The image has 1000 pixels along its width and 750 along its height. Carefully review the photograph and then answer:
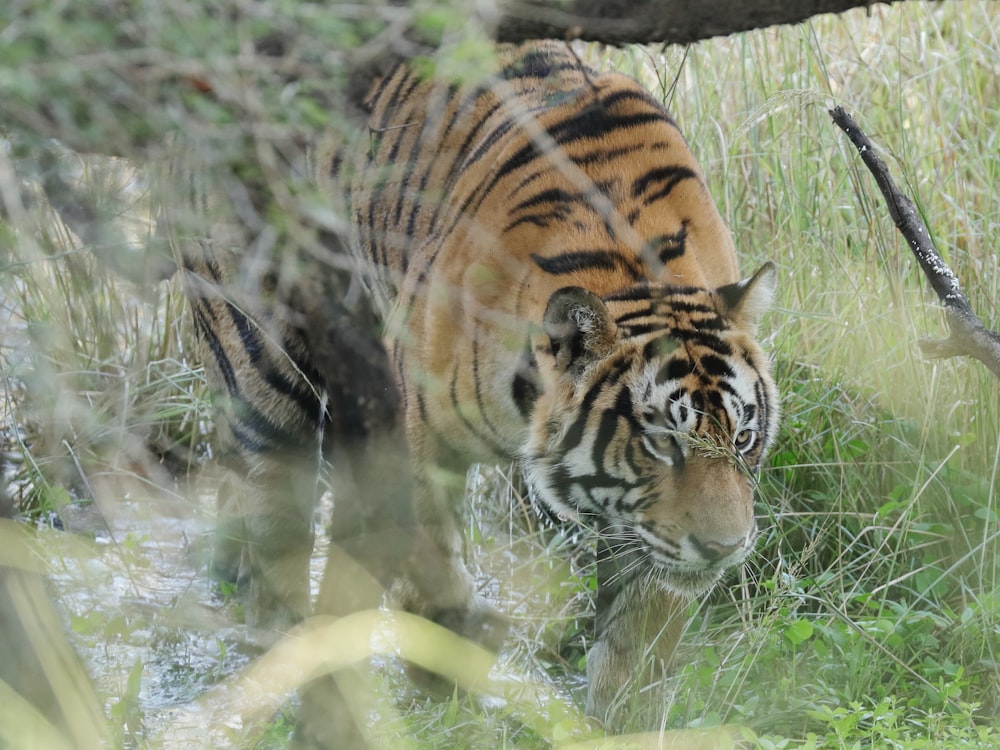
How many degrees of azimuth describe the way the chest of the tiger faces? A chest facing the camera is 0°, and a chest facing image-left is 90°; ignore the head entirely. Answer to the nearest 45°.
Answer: approximately 315°

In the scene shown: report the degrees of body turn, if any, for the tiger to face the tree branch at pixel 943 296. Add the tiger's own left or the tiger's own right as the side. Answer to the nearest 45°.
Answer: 0° — it already faces it
